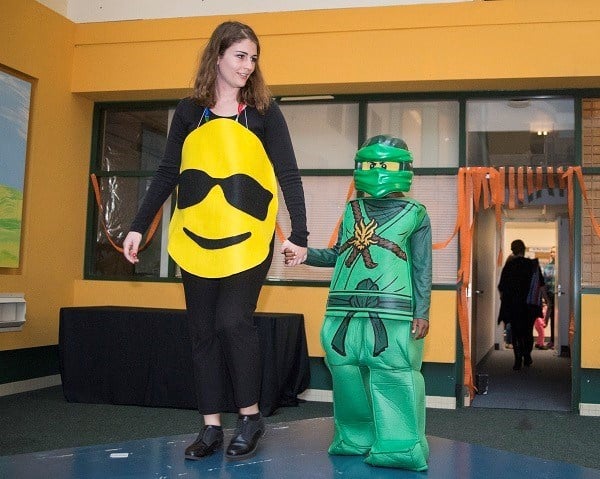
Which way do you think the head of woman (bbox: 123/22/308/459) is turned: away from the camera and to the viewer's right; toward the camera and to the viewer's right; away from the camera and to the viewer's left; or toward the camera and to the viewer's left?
toward the camera and to the viewer's right

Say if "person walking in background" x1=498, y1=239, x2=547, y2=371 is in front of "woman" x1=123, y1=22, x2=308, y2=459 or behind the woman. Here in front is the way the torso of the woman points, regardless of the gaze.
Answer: behind

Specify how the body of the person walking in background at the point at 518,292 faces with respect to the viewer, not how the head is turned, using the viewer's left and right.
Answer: facing away from the viewer
